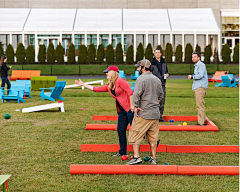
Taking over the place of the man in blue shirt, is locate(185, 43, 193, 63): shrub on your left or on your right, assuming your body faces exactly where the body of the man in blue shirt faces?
on your right

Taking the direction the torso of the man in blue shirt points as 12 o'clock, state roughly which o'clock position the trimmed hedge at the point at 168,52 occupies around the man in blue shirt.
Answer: The trimmed hedge is roughly at 3 o'clock from the man in blue shirt.

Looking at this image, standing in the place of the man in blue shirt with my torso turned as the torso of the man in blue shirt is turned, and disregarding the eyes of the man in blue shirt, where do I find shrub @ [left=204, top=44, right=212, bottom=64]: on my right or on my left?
on my right

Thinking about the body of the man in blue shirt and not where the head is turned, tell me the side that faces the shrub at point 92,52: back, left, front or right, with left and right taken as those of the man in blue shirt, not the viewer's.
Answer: right

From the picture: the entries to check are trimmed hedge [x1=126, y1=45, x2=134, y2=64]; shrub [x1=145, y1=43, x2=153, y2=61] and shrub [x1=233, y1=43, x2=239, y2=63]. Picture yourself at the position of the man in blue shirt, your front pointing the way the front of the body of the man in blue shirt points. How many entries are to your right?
3

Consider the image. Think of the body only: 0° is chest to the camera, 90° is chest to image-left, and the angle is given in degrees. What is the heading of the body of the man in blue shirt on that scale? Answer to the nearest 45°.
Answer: approximately 90°

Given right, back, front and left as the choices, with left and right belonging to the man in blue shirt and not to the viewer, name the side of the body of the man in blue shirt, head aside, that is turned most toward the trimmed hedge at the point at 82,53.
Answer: right

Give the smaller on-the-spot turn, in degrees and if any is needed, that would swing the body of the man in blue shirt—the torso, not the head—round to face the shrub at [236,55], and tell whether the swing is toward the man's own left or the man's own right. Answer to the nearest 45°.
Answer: approximately 90° to the man's own right

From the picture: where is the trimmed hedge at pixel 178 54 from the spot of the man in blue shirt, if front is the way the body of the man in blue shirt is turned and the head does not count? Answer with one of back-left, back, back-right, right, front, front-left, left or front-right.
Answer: right

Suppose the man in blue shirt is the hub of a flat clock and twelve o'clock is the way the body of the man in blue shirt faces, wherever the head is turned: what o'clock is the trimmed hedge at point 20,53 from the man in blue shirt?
The trimmed hedge is roughly at 2 o'clock from the man in blue shirt.
